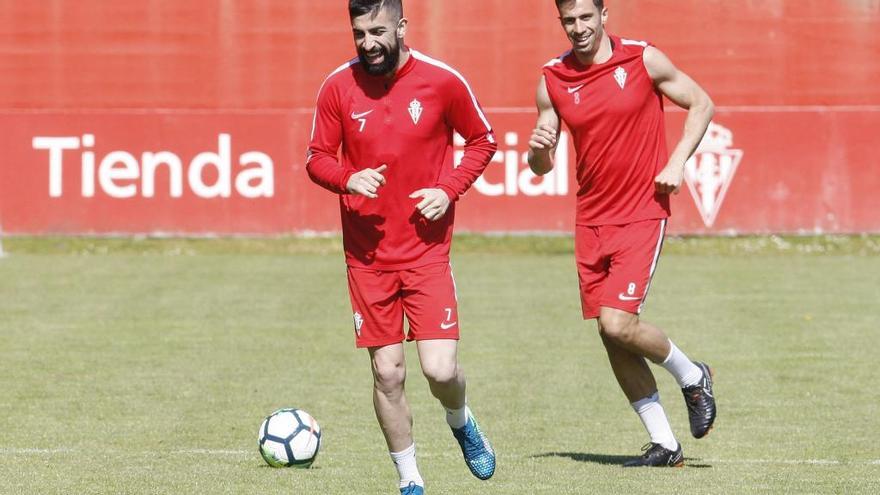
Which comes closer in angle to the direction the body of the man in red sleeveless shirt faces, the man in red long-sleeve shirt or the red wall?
the man in red long-sleeve shirt

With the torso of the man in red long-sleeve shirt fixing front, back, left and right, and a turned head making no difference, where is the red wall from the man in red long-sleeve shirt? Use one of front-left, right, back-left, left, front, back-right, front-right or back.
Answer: back

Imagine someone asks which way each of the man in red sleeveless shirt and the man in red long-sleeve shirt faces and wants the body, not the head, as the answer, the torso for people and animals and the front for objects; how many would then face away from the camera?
0

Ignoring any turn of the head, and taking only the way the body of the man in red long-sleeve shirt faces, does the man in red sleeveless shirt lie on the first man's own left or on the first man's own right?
on the first man's own left

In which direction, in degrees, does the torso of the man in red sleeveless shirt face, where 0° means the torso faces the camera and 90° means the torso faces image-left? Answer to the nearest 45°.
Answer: approximately 45°

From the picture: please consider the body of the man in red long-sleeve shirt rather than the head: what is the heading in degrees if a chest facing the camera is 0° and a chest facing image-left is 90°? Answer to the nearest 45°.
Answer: approximately 0°

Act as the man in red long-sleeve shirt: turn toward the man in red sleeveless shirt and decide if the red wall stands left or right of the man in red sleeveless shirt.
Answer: left

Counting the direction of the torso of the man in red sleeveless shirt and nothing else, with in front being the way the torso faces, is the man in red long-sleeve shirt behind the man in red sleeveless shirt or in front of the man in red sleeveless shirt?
in front
